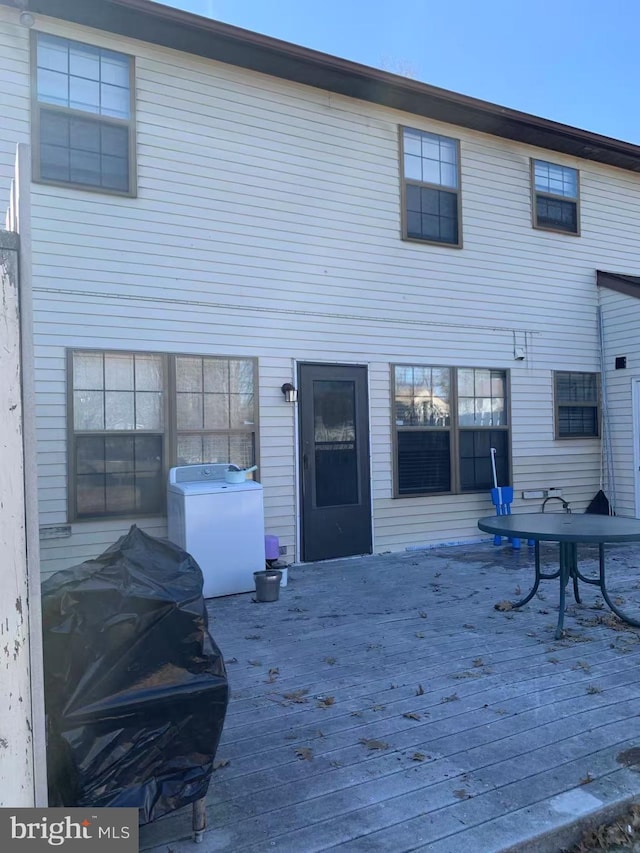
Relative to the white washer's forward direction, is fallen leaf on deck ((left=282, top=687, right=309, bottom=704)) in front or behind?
in front

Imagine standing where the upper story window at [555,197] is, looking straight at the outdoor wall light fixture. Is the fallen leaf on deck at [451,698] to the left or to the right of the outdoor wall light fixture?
left

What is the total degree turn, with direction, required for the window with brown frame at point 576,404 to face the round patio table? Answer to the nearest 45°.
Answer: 0° — it already faces it

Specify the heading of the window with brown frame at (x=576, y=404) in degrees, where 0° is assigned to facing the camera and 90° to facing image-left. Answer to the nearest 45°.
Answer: approximately 0°

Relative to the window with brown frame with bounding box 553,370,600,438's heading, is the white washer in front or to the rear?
in front

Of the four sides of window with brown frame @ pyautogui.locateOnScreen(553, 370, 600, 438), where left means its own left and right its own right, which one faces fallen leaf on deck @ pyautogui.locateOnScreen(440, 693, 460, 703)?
front

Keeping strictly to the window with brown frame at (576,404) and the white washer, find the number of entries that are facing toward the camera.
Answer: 2

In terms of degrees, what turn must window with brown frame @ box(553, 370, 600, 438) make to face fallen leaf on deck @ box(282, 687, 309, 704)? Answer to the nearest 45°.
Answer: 0° — it already faces it
